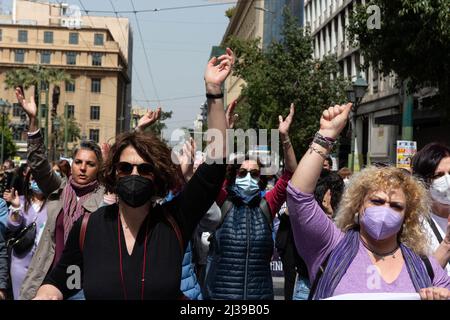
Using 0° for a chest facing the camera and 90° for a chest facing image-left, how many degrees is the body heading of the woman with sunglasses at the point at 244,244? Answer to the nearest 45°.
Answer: approximately 0°

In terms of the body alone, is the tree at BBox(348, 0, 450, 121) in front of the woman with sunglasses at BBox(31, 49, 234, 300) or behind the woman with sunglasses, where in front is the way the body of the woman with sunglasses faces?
behind

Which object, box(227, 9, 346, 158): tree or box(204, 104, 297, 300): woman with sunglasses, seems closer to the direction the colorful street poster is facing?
the woman with sunglasses

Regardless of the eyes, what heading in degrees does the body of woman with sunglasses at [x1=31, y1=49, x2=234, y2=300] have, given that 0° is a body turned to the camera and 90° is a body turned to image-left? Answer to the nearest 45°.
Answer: approximately 0°

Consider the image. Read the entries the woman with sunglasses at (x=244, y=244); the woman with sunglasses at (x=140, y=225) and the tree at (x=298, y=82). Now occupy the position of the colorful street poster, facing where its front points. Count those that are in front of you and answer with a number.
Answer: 2
